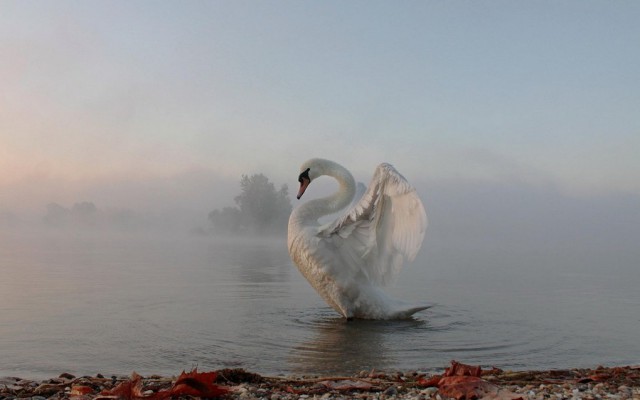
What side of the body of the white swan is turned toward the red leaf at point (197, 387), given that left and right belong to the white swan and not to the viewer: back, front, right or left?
left

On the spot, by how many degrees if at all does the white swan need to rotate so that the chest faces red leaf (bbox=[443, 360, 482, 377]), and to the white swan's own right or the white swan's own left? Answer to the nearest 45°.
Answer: approximately 90° to the white swan's own left

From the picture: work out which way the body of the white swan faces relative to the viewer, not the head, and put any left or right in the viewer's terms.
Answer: facing to the left of the viewer

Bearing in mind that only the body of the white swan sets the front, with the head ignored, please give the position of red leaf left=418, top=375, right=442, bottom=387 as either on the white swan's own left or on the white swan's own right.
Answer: on the white swan's own left

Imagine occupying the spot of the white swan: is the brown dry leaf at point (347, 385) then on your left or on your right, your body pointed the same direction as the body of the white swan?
on your left

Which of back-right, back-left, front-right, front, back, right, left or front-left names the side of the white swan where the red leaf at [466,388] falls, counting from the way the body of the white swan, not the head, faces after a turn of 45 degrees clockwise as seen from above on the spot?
back-left
